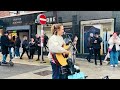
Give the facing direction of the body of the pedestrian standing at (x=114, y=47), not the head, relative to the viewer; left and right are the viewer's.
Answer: facing the viewer

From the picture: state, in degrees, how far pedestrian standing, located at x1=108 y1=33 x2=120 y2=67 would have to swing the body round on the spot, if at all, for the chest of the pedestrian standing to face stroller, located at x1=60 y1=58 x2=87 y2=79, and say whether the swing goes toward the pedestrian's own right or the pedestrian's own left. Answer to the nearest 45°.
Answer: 0° — they already face it
